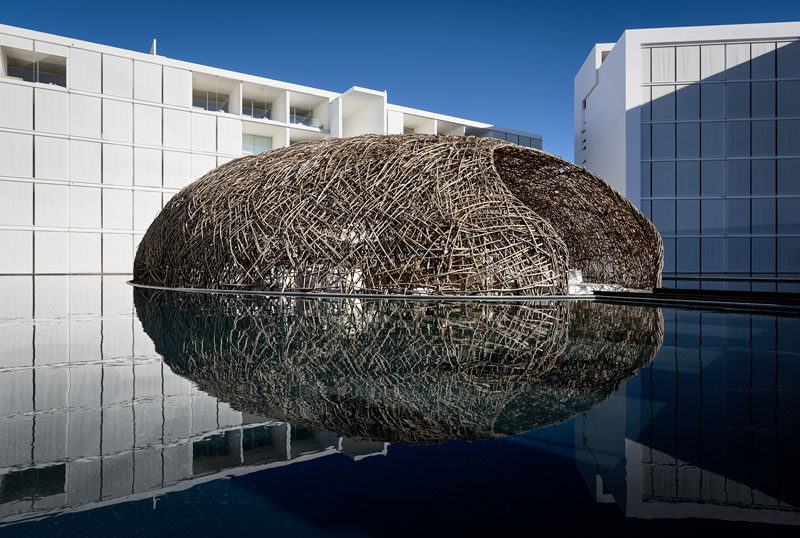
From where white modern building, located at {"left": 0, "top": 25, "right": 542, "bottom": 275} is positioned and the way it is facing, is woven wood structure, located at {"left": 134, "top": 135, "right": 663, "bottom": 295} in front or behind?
in front

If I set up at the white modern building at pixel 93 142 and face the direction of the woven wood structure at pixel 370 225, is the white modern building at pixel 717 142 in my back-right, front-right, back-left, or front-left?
front-left

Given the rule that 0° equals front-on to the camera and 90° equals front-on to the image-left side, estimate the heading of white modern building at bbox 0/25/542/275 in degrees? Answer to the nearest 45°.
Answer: approximately 315°

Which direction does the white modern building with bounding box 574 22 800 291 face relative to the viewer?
toward the camera

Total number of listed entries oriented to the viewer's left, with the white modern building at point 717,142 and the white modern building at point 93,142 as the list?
0

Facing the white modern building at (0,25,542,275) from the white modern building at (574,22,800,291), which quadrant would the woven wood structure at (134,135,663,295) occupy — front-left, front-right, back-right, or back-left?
front-left

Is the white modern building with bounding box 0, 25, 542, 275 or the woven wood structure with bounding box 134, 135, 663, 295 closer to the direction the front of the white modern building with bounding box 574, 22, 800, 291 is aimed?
the woven wood structure

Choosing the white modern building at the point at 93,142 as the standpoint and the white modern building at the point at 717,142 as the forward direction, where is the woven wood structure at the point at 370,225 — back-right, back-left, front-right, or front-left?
front-right

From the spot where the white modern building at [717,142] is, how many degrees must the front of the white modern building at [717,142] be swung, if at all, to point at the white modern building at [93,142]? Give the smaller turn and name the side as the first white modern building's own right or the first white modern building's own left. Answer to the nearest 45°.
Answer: approximately 45° to the first white modern building's own right
